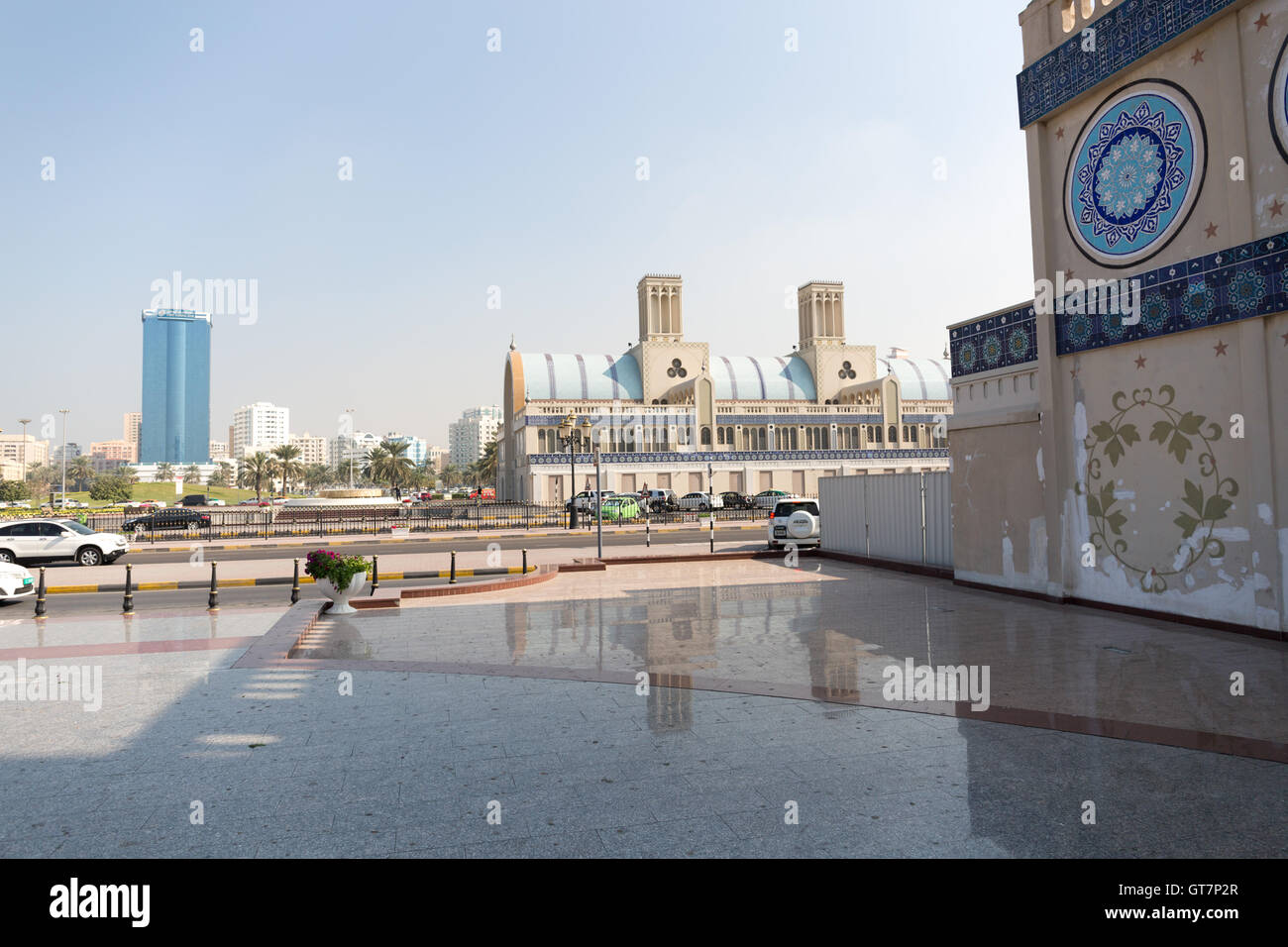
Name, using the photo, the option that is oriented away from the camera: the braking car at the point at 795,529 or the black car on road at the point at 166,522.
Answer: the braking car at the point at 795,529

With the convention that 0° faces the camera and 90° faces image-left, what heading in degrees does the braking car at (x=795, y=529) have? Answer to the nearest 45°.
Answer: approximately 180°

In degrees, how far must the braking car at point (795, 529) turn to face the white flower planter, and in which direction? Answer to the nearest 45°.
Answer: approximately 135° to its left

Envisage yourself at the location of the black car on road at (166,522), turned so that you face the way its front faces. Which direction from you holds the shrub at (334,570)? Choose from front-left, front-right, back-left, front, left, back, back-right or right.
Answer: left

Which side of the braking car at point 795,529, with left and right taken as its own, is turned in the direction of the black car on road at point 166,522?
left

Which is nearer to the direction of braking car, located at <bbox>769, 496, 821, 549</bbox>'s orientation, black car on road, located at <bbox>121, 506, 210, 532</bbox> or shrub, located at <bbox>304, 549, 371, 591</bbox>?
the black car on road

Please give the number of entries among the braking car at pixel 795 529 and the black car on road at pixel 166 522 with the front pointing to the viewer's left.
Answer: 1

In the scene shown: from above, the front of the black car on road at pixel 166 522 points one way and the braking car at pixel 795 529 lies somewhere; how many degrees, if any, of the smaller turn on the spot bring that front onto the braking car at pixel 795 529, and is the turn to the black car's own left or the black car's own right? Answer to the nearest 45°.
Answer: approximately 135° to the black car's own left

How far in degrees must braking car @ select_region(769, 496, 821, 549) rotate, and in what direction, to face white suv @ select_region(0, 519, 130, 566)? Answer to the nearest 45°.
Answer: approximately 90° to its left

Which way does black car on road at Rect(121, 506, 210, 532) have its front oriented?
to the viewer's left

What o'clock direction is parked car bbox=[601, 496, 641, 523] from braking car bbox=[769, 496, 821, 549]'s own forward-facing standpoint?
parked car bbox=[601, 496, 641, 523] is roughly at 11 o'clock from braking car bbox=[769, 496, 821, 549].

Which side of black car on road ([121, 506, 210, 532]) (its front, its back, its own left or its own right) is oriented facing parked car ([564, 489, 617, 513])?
back

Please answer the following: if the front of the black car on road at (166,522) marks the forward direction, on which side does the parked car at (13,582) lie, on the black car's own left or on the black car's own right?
on the black car's own left
